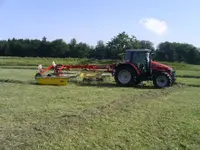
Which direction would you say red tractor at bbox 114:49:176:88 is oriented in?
to the viewer's right
